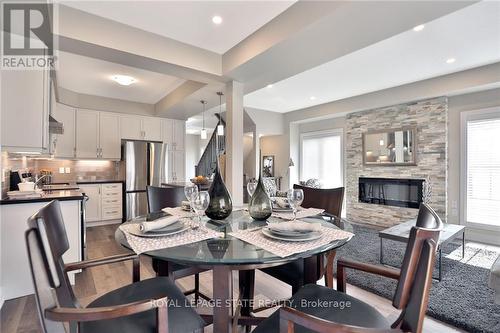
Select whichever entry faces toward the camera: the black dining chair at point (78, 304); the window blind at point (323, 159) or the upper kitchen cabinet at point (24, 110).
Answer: the window blind

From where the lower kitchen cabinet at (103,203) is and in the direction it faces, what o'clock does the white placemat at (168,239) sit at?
The white placemat is roughly at 12 o'clock from the lower kitchen cabinet.

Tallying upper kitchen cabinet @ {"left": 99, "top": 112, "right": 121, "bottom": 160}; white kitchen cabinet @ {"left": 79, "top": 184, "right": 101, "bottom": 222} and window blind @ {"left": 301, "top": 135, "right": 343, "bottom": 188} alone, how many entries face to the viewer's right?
0

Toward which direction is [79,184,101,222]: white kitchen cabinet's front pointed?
toward the camera

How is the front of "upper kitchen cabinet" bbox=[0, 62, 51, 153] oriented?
to the viewer's right

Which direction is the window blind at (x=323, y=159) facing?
toward the camera

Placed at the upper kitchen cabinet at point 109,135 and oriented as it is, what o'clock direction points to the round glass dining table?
The round glass dining table is roughly at 12 o'clock from the upper kitchen cabinet.

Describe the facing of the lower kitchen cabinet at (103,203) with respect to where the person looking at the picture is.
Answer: facing the viewer

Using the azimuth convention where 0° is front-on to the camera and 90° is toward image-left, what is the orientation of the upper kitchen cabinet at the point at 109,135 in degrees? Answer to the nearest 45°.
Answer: approximately 0°

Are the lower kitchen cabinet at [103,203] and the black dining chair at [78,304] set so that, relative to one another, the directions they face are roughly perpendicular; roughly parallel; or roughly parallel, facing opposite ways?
roughly perpendicular

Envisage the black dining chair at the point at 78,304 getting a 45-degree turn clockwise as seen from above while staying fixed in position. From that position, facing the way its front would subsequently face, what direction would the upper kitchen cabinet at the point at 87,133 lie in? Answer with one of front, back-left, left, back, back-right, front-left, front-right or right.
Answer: back-left

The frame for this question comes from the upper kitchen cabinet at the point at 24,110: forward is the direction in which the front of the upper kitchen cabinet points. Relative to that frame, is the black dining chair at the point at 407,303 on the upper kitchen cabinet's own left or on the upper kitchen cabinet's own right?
on the upper kitchen cabinet's own right

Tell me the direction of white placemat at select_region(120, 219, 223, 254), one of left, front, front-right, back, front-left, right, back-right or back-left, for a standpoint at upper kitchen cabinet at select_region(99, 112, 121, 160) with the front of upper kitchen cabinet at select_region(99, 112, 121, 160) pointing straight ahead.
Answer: front

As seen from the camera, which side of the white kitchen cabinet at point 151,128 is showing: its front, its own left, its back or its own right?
front

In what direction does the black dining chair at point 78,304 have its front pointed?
to the viewer's right

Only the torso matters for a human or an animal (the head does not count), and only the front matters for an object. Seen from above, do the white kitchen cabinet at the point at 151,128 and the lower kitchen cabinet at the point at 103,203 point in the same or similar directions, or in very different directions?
same or similar directions
